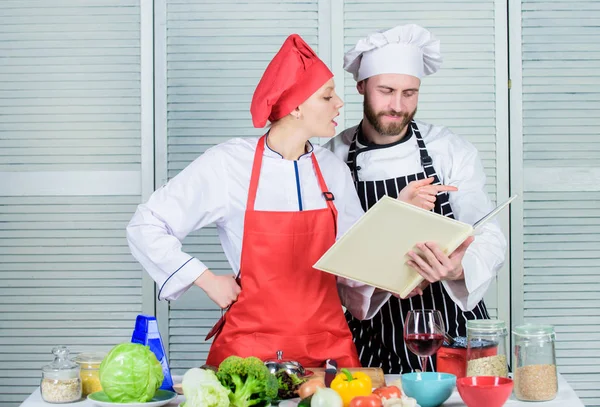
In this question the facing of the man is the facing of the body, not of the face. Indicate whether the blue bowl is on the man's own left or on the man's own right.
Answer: on the man's own left

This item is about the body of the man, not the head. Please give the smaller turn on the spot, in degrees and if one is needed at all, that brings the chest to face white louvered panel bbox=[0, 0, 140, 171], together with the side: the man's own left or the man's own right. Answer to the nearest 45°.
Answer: approximately 90° to the man's own right

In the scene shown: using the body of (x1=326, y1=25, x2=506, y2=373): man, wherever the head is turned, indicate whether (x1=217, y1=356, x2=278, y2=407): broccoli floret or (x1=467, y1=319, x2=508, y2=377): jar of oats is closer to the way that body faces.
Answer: the broccoli floret

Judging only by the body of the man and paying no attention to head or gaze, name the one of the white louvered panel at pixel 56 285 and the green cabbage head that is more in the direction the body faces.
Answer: the green cabbage head

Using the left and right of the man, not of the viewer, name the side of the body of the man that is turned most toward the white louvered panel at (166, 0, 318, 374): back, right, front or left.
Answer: right

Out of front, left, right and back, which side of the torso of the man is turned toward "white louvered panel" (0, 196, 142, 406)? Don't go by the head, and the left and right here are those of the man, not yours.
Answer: right

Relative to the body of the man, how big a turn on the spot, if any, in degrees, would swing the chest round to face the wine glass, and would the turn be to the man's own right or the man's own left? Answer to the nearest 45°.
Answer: approximately 45° to the man's own left

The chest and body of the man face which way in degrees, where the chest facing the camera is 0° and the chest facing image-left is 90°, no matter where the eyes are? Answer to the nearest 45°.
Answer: approximately 45°

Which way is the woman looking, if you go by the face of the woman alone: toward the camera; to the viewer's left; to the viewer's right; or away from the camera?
to the viewer's right
